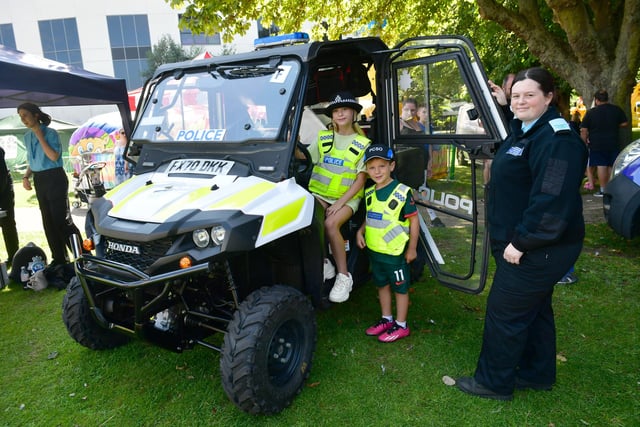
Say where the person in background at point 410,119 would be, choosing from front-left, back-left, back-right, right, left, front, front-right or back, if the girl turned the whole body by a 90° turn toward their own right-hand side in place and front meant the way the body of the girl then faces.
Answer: back-right

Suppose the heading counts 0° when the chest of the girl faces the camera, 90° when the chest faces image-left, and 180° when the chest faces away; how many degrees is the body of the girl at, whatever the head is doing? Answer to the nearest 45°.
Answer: approximately 0°

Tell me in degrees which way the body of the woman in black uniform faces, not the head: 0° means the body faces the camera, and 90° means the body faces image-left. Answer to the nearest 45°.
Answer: approximately 45°

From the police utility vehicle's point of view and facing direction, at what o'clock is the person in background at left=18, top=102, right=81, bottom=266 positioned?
The person in background is roughly at 3 o'clock from the police utility vehicle.

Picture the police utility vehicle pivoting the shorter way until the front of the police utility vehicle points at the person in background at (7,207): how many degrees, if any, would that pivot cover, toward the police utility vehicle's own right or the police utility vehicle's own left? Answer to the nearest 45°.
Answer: approximately 90° to the police utility vehicle's own right

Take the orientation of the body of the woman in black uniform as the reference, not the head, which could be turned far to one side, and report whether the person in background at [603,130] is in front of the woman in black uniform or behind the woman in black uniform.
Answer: behind

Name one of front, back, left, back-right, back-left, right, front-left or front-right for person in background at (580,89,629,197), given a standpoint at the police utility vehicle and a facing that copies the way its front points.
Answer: back

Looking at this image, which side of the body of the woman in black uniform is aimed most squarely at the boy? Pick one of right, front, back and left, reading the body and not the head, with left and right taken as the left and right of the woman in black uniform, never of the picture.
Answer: right
